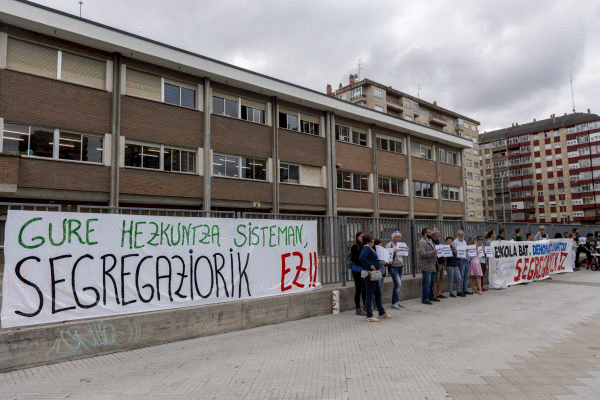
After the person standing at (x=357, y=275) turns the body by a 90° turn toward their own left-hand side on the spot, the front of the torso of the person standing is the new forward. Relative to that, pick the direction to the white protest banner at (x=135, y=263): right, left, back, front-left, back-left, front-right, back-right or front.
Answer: back-left

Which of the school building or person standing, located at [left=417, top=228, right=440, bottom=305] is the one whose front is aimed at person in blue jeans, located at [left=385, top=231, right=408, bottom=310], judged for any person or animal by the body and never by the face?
the school building

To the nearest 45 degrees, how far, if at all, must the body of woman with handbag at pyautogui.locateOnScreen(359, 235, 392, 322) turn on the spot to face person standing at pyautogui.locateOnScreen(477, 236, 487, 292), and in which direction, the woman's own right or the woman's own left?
approximately 45° to the woman's own left

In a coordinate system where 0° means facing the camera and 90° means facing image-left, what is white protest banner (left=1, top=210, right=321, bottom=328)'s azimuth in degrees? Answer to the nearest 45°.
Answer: approximately 315°

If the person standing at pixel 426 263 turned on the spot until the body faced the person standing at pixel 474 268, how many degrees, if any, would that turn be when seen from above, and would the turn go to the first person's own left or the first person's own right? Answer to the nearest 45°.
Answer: approximately 45° to the first person's own left

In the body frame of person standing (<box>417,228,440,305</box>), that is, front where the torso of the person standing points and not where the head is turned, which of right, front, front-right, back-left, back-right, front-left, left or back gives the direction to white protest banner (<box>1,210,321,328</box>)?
back-right

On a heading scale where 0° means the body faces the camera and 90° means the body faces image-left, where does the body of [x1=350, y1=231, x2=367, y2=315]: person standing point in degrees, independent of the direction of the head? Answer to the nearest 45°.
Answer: approximately 270°

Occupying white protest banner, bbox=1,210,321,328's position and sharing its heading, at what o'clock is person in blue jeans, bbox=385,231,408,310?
The person in blue jeans is roughly at 10 o'clock from the white protest banner.
